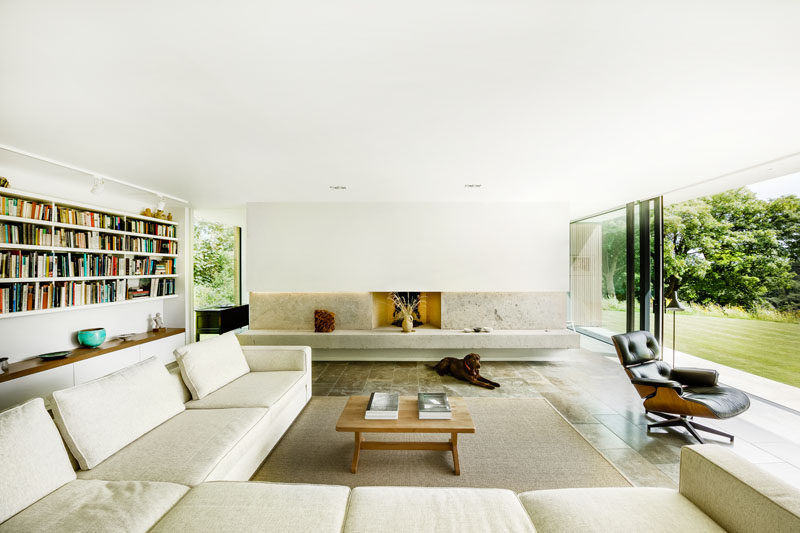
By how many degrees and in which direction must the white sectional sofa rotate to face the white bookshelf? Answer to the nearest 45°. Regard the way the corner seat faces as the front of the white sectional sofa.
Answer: approximately 90° to its left

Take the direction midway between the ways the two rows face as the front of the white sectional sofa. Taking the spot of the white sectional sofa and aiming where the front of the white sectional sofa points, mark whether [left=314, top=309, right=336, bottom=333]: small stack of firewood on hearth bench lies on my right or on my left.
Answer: on my left

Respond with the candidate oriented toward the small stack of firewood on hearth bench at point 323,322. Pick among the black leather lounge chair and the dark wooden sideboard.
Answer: the dark wooden sideboard

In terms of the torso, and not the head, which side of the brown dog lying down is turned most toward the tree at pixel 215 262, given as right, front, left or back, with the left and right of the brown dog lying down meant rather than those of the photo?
back

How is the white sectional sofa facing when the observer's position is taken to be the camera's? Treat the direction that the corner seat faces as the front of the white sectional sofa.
facing away from the viewer and to the right of the viewer

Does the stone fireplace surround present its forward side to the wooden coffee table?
yes

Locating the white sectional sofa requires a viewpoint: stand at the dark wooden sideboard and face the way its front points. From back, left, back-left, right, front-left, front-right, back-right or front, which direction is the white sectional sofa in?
front-right

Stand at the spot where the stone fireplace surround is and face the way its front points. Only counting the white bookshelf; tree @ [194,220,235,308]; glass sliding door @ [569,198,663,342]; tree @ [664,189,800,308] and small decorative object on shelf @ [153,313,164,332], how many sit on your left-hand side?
2

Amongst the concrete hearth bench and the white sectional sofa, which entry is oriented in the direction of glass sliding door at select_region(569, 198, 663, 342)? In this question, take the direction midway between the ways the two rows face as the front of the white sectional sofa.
the white sectional sofa

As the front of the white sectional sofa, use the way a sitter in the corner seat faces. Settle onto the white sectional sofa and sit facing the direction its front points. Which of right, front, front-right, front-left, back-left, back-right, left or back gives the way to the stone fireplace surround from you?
front-left
